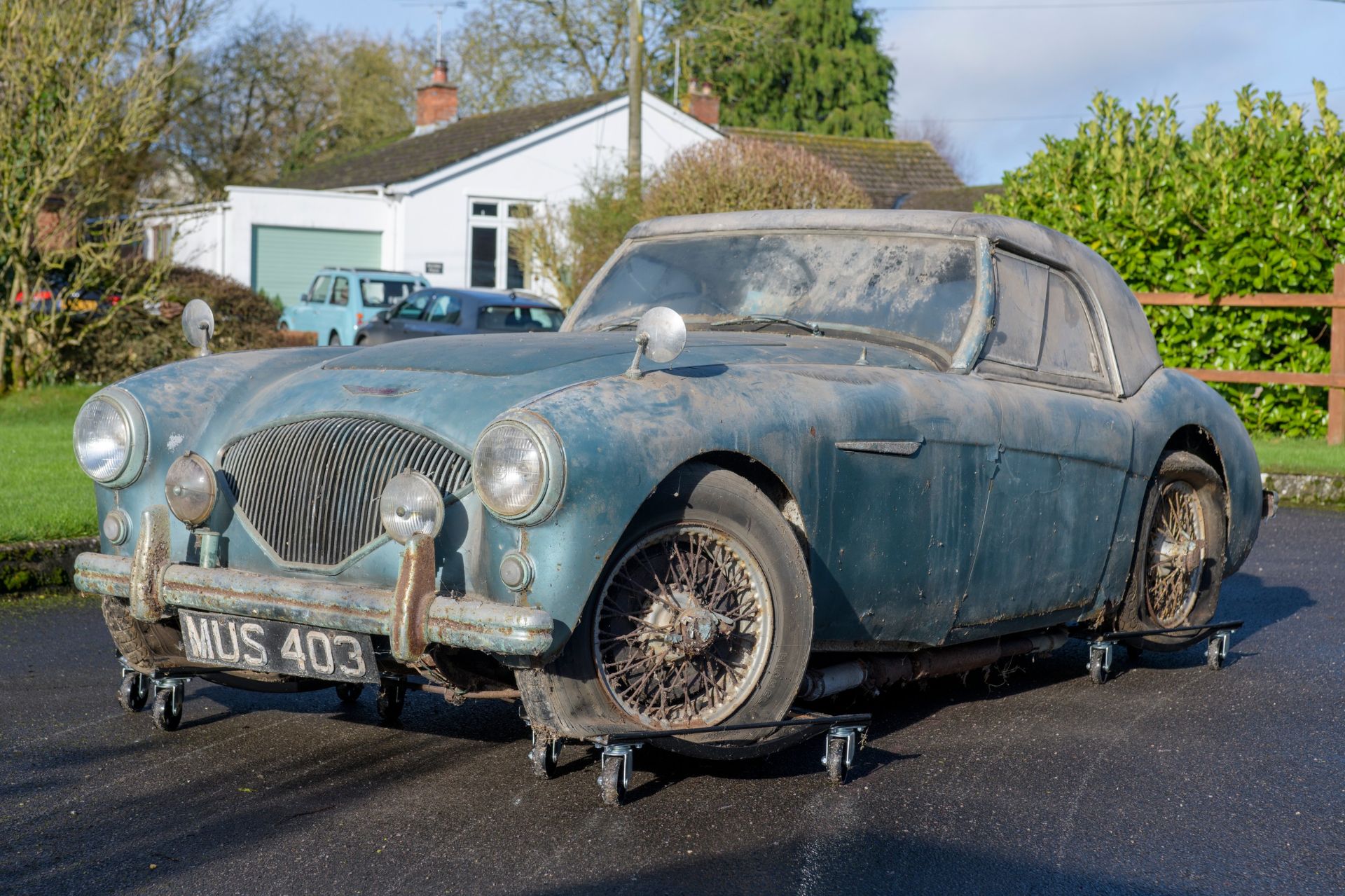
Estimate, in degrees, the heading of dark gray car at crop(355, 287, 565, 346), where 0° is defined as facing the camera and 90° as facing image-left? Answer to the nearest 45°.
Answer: approximately 135°

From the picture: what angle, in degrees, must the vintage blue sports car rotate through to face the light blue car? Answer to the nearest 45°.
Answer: approximately 135° to its right

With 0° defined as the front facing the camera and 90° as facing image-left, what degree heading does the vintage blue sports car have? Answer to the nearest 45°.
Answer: approximately 45°

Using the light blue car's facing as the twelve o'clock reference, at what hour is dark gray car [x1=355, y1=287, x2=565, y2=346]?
The dark gray car is roughly at 7 o'clock from the light blue car.

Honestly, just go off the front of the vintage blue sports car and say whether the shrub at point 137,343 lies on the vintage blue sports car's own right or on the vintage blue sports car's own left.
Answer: on the vintage blue sports car's own right

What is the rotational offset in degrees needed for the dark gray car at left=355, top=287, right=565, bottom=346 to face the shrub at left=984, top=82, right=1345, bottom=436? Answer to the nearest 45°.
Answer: approximately 180°

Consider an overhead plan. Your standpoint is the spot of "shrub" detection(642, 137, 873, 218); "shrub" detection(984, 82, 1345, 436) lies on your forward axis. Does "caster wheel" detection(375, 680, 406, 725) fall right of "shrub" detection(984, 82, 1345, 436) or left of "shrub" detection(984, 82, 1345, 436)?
right

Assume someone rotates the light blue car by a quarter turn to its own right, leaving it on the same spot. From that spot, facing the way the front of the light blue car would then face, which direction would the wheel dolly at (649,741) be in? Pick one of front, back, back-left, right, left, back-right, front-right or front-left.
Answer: back-right

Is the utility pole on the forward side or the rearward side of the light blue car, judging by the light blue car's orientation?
on the rearward side

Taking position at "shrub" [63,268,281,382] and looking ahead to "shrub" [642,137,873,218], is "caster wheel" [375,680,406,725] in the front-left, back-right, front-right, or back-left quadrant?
back-right

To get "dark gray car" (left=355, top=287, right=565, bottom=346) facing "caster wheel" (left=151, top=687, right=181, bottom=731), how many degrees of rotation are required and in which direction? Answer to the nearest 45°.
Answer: approximately 135° to its left
